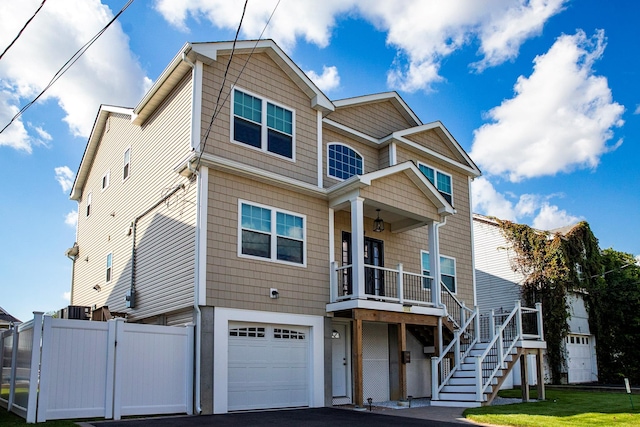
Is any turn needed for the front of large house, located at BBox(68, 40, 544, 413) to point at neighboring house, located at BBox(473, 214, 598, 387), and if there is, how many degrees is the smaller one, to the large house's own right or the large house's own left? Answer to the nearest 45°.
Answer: approximately 90° to the large house's own left

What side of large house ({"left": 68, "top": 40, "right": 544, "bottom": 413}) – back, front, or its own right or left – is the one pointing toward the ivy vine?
left

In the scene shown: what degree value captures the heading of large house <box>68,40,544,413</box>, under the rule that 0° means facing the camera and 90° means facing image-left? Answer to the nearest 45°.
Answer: approximately 315°

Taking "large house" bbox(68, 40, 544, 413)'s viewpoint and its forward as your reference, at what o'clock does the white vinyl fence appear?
The white vinyl fence is roughly at 3 o'clock from the large house.

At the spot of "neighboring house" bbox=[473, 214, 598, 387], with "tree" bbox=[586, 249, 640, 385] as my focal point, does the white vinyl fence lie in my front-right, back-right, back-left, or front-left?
back-right
